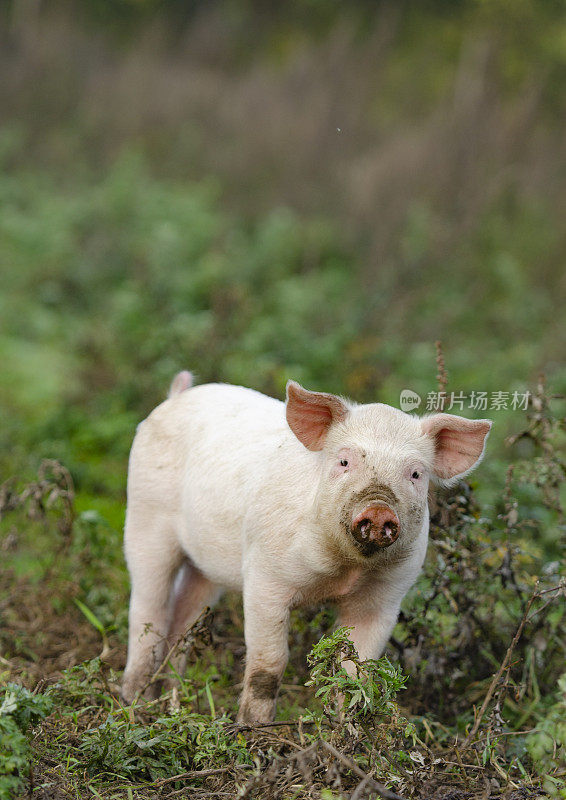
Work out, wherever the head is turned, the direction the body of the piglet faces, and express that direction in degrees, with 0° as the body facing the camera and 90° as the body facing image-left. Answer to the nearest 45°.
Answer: approximately 315°

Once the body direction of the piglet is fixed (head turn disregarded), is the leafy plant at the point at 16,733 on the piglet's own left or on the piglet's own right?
on the piglet's own right
